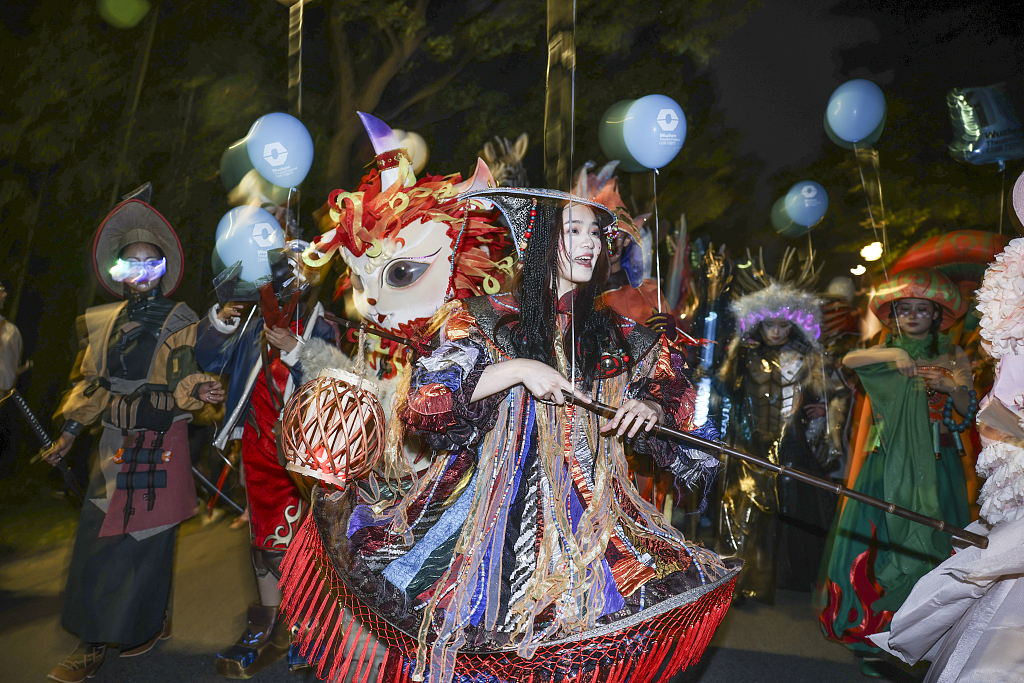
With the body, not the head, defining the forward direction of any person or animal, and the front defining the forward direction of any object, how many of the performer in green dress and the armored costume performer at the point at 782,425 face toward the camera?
2

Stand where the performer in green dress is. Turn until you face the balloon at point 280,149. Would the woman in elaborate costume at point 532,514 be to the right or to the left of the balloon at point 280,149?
left

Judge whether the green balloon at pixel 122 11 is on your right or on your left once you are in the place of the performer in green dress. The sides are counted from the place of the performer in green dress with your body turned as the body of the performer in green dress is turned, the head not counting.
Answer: on your right

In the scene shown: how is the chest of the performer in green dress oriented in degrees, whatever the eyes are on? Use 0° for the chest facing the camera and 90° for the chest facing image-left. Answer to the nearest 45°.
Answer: approximately 0°
